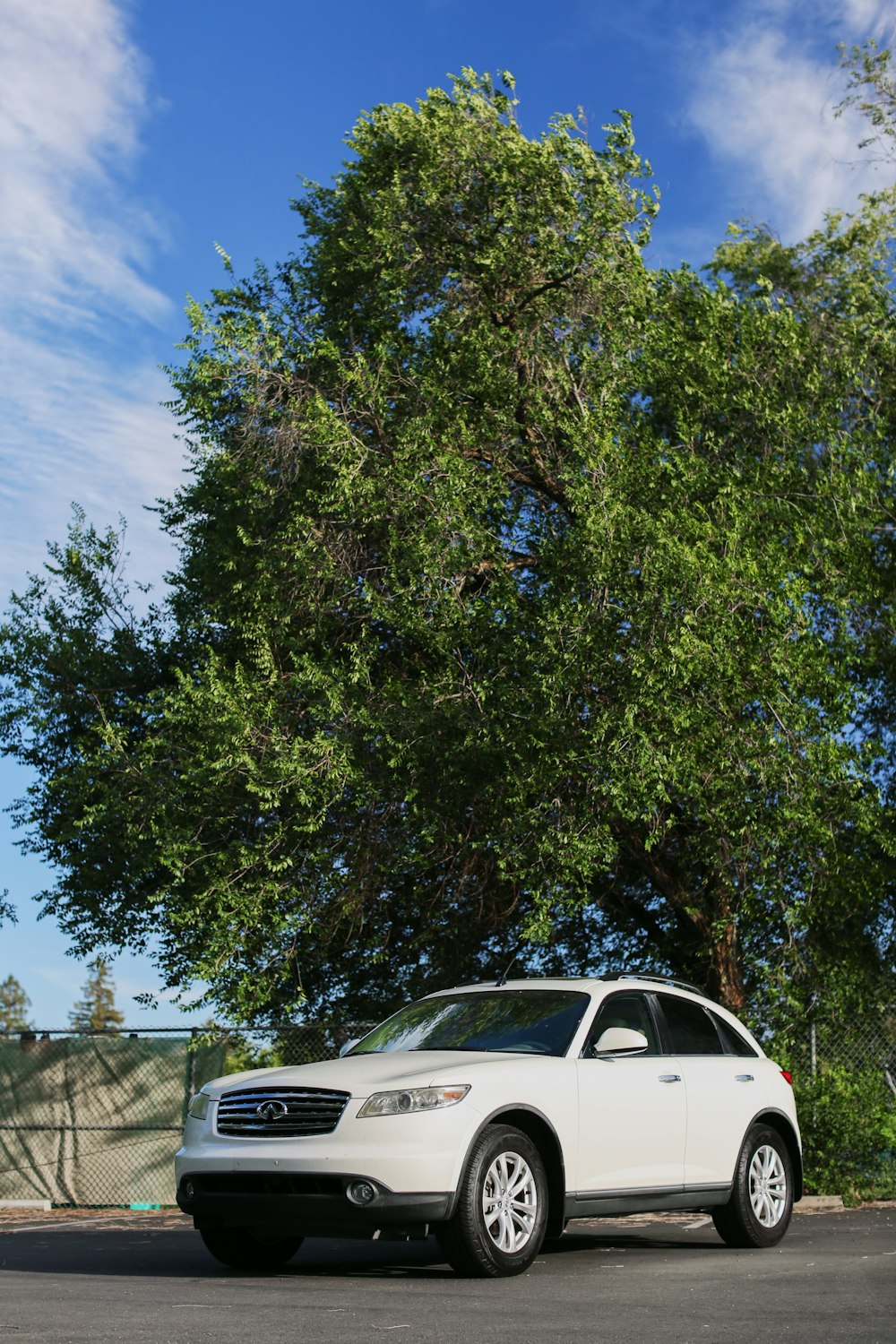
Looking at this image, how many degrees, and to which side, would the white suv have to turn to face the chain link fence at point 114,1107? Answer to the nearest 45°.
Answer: approximately 90° to its right

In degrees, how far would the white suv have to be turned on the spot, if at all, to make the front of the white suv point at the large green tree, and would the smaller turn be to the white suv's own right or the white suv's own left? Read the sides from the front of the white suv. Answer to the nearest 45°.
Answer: approximately 135° to the white suv's own right

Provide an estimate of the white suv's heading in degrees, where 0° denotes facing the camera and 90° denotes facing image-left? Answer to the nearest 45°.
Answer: approximately 45°

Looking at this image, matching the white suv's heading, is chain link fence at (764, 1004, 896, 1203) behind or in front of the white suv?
behind

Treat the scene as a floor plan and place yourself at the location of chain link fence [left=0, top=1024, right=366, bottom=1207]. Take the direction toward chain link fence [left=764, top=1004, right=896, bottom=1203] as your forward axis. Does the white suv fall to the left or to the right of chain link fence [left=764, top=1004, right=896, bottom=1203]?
right
